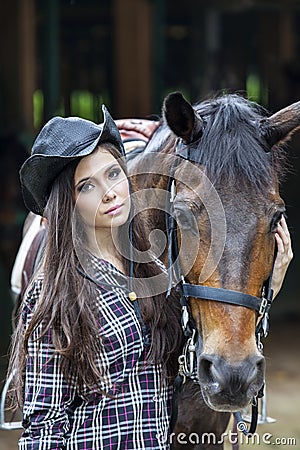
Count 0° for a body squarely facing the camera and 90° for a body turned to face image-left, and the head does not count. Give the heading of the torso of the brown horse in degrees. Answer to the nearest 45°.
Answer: approximately 0°

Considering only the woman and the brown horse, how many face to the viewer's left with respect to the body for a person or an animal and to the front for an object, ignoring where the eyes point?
0

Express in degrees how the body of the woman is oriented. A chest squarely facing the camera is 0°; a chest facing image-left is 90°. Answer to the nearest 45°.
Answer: approximately 315°
